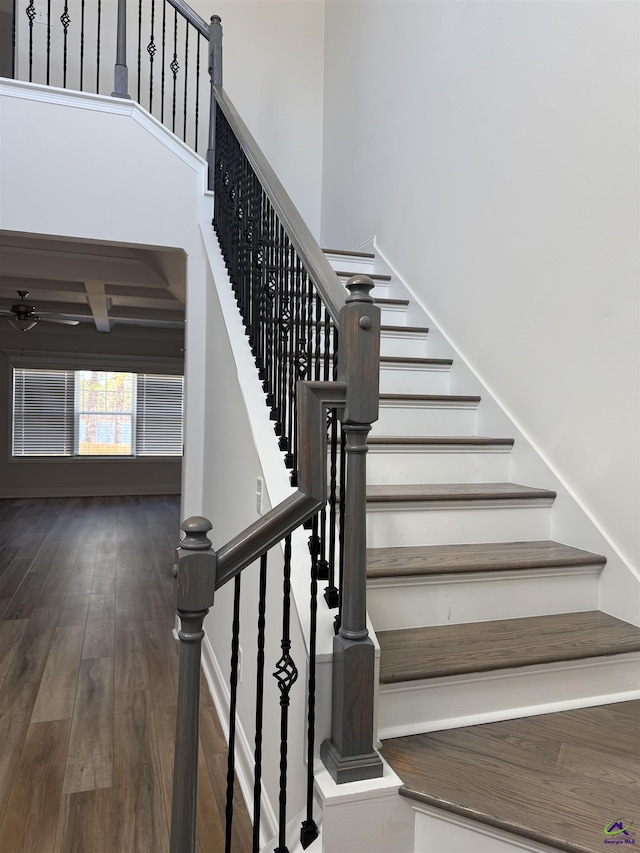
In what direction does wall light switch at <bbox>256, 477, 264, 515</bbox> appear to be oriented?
to the viewer's left

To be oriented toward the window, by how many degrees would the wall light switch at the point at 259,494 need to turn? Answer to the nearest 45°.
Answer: approximately 90° to its right

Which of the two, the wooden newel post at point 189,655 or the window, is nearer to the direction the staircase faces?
the wooden newel post

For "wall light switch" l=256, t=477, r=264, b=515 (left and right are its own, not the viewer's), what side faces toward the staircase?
back

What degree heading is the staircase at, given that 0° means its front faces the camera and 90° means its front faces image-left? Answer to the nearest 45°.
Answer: approximately 0°

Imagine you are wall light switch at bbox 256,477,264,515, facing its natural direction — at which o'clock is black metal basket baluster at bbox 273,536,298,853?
The black metal basket baluster is roughly at 9 o'clock from the wall light switch.

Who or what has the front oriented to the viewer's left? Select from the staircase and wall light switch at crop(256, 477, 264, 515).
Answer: the wall light switch

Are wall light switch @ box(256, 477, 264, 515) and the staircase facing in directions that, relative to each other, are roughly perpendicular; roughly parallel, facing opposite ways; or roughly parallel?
roughly perpendicular

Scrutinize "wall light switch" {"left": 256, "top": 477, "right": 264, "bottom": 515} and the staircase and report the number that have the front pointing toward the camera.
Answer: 1

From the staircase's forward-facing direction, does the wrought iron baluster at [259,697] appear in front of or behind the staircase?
in front

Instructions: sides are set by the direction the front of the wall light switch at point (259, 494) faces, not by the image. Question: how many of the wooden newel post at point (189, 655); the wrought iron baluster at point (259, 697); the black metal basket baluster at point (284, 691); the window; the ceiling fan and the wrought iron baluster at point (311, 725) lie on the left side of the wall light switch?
4

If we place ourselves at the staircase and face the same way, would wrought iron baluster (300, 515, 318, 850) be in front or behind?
in front

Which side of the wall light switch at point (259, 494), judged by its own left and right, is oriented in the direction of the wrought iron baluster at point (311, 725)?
left
